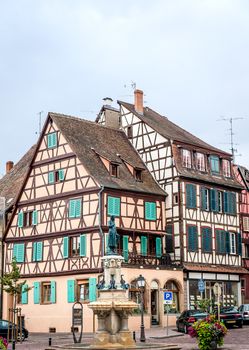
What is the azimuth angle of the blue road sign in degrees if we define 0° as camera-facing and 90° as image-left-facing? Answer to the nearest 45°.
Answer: approximately 0°

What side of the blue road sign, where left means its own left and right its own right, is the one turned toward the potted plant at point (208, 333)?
front

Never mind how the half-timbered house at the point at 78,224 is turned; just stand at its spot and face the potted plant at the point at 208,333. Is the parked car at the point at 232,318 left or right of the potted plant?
left

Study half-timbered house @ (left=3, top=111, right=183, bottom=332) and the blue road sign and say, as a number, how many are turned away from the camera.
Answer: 0

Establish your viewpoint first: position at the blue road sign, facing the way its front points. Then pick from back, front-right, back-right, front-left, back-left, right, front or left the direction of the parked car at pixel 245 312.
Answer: front-left

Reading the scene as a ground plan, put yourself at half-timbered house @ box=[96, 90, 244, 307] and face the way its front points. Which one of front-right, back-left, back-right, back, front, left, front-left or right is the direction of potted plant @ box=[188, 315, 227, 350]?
front-right

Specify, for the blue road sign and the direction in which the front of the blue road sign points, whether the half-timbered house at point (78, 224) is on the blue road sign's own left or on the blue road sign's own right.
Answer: on the blue road sign's own right

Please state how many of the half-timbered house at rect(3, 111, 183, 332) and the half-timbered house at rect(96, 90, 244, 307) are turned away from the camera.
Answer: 0

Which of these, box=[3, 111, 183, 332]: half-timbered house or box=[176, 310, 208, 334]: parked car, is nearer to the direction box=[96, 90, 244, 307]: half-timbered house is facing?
the parked car

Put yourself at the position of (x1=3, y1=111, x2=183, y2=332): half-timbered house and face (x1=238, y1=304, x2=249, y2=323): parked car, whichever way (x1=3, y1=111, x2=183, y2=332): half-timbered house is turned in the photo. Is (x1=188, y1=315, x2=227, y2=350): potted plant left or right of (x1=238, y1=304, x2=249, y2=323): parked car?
right
